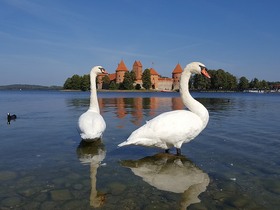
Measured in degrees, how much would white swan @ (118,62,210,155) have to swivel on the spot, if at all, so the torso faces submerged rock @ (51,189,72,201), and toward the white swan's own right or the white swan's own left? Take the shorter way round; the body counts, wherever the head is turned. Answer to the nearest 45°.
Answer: approximately 135° to the white swan's own right

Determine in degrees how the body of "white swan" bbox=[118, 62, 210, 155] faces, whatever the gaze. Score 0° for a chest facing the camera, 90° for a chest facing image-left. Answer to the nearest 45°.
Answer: approximately 270°
